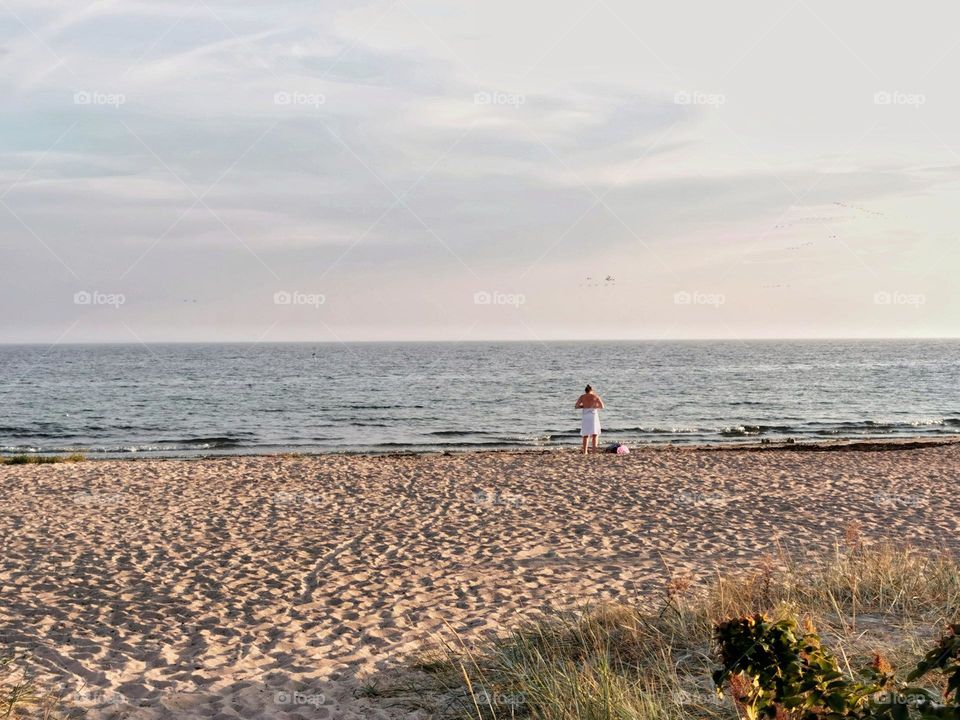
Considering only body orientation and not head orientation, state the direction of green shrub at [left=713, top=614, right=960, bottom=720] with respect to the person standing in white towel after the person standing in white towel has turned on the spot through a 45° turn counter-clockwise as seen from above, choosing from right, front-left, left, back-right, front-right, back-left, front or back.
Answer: back-left

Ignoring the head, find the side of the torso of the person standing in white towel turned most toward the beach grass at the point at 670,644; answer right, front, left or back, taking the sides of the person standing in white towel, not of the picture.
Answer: back

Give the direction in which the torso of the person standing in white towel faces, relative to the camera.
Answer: away from the camera
